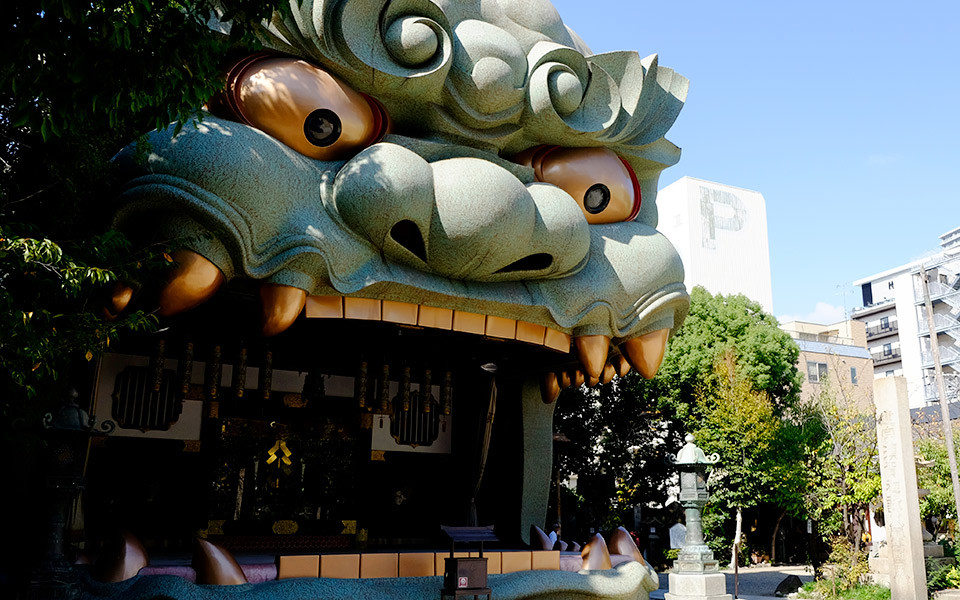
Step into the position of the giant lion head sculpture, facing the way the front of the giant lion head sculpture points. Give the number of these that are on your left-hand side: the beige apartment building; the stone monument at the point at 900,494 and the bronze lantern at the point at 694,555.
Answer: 3

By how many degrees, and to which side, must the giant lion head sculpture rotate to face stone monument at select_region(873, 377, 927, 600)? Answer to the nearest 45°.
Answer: approximately 90° to its left

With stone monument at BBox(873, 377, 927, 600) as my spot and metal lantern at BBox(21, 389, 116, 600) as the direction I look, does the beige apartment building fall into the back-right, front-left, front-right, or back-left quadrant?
back-right

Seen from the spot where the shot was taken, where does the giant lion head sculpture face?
facing the viewer and to the right of the viewer

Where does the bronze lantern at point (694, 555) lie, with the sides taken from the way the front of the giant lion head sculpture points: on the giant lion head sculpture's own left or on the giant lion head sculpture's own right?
on the giant lion head sculpture's own left

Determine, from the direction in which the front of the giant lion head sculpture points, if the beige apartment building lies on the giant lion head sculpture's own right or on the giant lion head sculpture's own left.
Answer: on the giant lion head sculpture's own left
